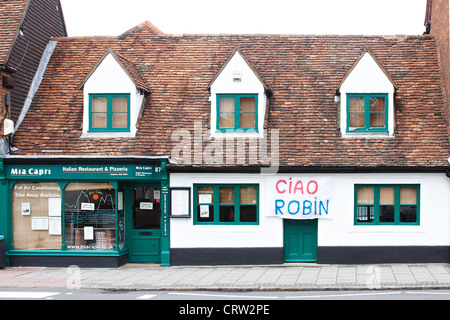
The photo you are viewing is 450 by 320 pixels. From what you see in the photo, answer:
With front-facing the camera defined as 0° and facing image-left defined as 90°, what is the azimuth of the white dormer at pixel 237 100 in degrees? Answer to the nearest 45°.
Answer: approximately 0°

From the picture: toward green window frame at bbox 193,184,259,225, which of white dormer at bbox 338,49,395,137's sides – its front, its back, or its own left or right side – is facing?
right

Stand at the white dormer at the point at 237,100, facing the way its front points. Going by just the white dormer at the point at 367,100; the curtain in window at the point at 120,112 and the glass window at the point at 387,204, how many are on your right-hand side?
1

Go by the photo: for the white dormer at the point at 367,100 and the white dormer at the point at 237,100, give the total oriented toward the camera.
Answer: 2

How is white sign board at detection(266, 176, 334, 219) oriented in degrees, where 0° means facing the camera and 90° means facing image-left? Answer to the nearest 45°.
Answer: approximately 0°

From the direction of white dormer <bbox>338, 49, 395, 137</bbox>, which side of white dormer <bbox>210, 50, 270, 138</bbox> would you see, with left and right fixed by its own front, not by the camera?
left

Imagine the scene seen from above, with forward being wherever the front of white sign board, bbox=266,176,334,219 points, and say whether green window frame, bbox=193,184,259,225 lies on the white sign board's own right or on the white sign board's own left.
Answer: on the white sign board's own right

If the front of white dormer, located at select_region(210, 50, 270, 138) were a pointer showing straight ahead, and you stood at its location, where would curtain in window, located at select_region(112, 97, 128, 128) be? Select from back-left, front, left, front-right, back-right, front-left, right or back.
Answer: right
